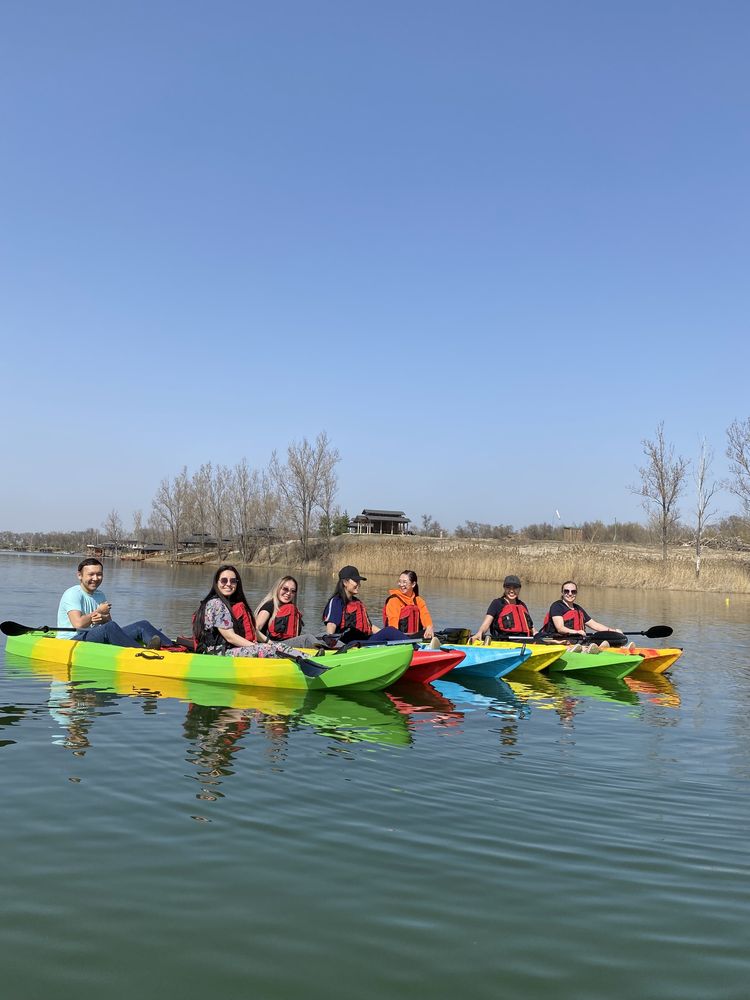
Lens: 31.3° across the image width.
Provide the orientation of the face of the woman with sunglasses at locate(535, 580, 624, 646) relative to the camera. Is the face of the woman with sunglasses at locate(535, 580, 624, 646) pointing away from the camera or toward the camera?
toward the camera

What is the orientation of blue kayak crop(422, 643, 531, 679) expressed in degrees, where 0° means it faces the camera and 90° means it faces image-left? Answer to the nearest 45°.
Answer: approximately 315°

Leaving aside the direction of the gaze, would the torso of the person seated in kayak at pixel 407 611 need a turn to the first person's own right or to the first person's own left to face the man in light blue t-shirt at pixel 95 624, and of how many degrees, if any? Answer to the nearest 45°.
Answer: approximately 135° to the first person's own right

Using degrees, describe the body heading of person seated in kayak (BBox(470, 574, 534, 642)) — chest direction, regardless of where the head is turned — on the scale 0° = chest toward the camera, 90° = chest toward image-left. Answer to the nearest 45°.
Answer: approximately 315°

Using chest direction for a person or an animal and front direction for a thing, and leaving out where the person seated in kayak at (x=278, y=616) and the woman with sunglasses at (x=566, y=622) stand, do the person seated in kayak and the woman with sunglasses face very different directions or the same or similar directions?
same or similar directions

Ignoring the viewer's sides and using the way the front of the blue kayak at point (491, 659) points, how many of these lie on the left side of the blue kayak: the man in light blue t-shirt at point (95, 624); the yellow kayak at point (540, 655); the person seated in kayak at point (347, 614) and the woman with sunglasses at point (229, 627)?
1

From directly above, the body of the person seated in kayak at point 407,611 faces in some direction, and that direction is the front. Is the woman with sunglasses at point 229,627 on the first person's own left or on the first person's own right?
on the first person's own right

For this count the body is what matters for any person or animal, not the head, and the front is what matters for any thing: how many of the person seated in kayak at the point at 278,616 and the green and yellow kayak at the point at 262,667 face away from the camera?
0

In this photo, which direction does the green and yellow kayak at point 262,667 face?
to the viewer's right

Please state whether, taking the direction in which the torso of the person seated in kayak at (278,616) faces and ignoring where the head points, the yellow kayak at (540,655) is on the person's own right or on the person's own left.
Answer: on the person's own left

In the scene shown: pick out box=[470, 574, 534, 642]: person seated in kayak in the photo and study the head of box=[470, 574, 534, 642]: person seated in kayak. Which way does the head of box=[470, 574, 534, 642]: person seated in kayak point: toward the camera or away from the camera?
toward the camera

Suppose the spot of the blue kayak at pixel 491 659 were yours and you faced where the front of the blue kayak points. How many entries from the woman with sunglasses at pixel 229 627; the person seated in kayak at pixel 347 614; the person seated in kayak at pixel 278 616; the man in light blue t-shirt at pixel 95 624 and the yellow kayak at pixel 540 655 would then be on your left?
1

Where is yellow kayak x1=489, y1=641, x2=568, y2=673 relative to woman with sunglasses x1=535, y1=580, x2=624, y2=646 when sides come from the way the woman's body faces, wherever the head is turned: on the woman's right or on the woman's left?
on the woman's right

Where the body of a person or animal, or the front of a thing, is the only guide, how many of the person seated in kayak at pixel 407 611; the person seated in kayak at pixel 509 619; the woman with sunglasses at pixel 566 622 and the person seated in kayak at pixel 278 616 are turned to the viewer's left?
0

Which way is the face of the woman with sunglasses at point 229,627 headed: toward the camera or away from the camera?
toward the camera
